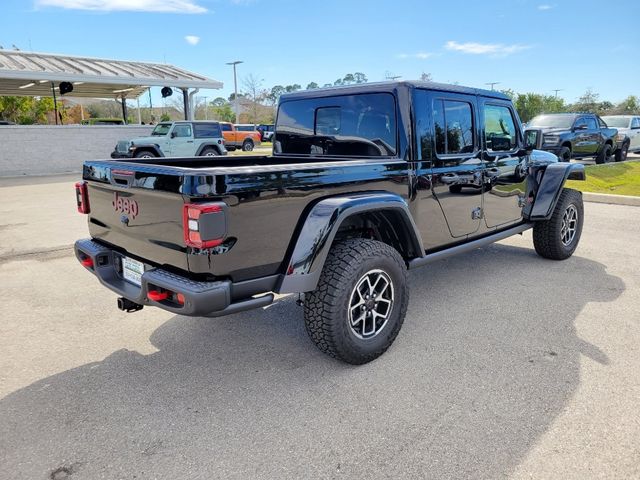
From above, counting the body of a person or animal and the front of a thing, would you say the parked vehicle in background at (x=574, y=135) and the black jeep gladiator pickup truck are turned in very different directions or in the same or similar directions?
very different directions

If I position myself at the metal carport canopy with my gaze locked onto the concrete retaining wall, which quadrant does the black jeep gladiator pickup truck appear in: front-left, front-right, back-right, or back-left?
front-left

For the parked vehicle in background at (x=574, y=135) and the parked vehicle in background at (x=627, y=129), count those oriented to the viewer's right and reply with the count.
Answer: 0

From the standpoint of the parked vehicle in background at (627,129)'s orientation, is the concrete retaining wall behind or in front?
in front

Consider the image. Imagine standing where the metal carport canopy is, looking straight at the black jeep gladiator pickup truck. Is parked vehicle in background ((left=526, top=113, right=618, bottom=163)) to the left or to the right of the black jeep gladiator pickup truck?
left

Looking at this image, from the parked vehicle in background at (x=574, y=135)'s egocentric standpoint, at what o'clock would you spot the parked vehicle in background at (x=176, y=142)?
the parked vehicle in background at (x=176, y=142) is roughly at 1 o'clock from the parked vehicle in background at (x=574, y=135).

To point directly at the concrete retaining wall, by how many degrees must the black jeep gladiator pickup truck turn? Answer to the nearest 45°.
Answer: approximately 90° to its left

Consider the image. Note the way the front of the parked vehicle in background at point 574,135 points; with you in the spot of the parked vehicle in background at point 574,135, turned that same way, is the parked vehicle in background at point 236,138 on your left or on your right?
on your right

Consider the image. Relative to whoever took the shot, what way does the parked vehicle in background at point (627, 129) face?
facing the viewer and to the left of the viewer

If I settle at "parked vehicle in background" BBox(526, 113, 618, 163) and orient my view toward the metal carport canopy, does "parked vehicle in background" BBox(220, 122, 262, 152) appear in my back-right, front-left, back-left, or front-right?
front-right

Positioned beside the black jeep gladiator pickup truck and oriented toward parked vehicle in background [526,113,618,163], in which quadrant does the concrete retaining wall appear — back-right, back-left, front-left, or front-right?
front-left

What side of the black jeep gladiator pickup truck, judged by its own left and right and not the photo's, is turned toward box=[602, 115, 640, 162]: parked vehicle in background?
front

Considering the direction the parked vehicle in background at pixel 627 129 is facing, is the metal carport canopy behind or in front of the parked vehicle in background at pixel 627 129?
in front

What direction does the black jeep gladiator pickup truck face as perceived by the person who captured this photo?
facing away from the viewer and to the right of the viewer
